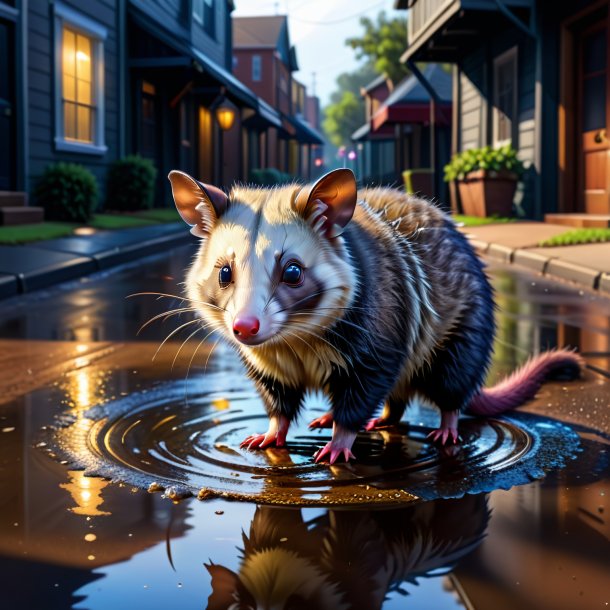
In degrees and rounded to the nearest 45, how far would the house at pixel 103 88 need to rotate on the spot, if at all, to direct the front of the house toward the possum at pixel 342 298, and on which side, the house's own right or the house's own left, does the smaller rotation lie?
approximately 45° to the house's own right

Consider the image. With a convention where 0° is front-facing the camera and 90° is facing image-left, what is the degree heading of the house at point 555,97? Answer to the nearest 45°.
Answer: approximately 45°

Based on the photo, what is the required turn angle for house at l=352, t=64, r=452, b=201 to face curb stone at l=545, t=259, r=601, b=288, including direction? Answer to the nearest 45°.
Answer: approximately 45° to its left

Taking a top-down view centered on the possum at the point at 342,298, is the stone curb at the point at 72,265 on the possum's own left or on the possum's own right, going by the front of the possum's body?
on the possum's own right

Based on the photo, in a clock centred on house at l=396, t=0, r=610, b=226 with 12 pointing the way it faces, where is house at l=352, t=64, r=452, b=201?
house at l=352, t=64, r=452, b=201 is roughly at 4 o'clock from house at l=396, t=0, r=610, b=226.

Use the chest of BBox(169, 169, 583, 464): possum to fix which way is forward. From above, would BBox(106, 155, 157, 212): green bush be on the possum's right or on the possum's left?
on the possum's right

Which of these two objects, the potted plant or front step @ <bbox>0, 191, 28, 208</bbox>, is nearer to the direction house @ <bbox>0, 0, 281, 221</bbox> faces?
the potted plant

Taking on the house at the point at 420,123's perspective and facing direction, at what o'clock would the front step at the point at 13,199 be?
The front step is roughly at 11 o'clock from the house.
